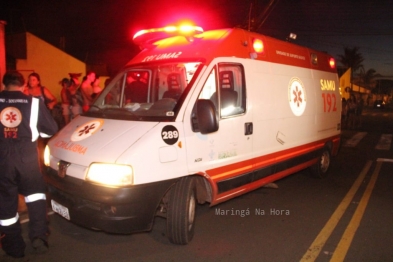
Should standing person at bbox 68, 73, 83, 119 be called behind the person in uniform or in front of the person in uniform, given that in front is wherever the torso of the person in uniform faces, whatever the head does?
in front

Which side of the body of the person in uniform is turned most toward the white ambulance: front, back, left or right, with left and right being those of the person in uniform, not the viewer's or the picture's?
right

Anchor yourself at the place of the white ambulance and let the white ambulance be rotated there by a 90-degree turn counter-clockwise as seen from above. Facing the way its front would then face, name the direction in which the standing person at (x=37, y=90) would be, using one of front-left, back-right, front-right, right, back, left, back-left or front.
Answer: back

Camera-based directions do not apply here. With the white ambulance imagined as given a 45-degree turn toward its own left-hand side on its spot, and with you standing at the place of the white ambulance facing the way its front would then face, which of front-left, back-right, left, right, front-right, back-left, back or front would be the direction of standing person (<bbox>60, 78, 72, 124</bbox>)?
back-right

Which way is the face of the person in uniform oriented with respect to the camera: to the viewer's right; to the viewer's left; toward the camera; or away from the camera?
away from the camera

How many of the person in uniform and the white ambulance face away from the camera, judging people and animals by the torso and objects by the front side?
1

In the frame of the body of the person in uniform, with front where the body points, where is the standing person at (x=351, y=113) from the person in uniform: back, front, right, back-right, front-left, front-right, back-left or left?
front-right

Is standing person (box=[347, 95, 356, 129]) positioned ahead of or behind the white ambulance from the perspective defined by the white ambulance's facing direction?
behind

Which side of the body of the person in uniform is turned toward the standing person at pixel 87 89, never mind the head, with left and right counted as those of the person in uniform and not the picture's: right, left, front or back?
front

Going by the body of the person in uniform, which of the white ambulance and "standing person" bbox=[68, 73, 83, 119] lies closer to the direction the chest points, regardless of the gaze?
the standing person

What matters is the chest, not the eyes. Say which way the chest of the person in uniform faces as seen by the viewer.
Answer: away from the camera
